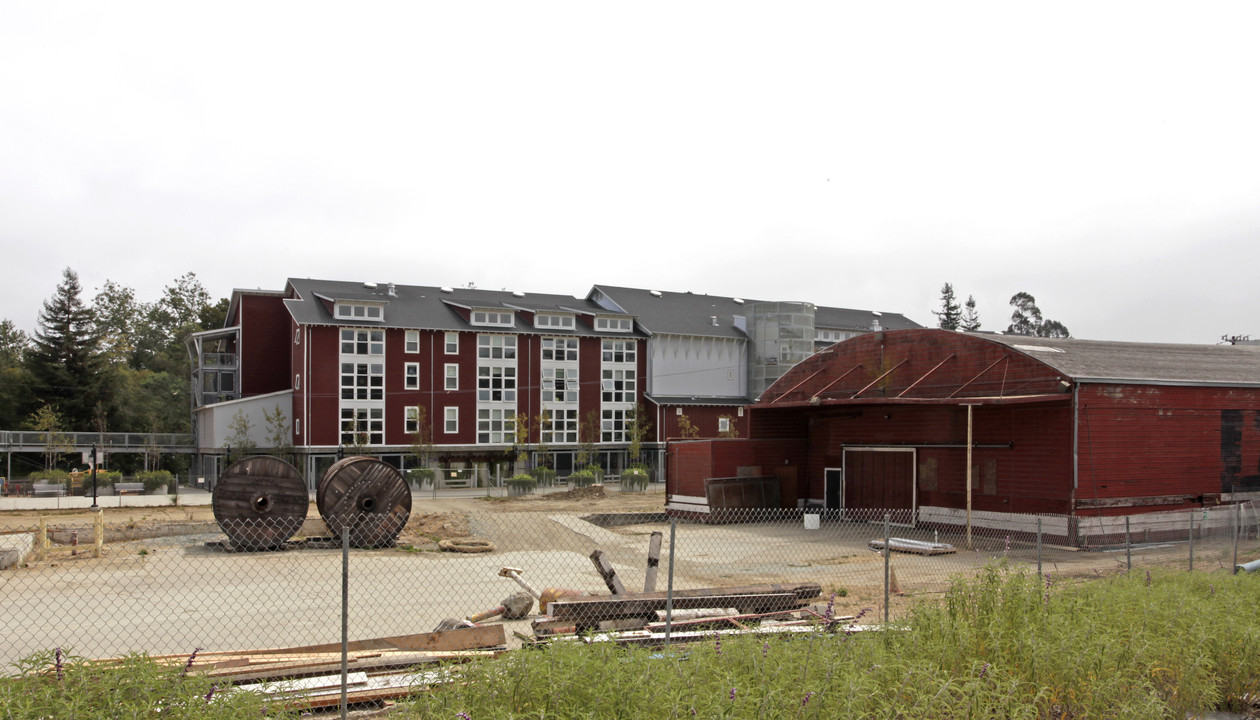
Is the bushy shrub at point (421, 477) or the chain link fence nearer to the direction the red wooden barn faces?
the chain link fence

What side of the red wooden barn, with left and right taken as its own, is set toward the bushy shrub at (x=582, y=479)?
right

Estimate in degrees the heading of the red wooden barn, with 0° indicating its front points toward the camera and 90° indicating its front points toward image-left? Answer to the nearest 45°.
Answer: approximately 45°

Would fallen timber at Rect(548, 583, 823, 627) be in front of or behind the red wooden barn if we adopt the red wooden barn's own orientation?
in front
